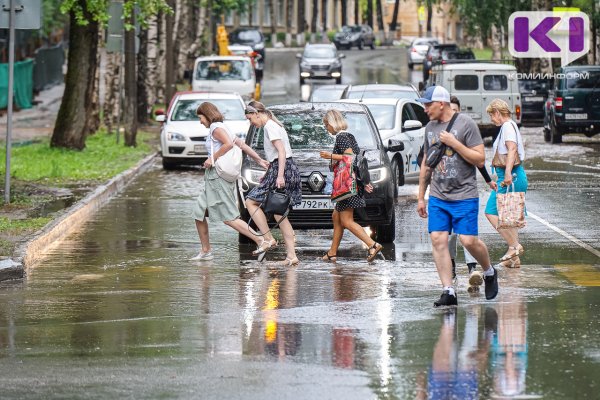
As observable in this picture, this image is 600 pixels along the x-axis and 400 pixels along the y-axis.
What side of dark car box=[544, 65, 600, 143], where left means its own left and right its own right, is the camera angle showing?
back

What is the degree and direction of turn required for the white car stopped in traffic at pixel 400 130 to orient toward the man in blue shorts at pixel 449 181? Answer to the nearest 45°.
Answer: approximately 45° to its left

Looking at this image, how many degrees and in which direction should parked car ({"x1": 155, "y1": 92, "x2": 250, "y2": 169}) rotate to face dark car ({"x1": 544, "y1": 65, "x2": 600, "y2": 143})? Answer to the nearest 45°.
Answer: approximately 135° to its left

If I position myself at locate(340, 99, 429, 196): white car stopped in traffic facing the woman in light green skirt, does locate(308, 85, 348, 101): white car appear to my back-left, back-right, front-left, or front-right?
back-right

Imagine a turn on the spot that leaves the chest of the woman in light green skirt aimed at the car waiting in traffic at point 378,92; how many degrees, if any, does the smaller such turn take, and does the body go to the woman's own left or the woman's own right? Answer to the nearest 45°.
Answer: approximately 90° to the woman's own right

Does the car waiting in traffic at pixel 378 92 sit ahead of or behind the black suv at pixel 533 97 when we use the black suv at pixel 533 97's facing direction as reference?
behind

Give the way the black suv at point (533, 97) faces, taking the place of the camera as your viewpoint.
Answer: facing away from the viewer

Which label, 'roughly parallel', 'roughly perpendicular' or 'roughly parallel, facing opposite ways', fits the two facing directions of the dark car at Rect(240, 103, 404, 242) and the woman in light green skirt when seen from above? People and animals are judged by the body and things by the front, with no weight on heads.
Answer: roughly perpendicular

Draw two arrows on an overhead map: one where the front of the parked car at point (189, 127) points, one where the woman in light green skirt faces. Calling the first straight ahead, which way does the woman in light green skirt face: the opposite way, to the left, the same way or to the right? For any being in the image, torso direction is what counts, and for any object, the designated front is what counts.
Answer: to the right

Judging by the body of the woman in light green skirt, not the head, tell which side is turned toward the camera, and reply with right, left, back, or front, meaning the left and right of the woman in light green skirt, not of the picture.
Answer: left

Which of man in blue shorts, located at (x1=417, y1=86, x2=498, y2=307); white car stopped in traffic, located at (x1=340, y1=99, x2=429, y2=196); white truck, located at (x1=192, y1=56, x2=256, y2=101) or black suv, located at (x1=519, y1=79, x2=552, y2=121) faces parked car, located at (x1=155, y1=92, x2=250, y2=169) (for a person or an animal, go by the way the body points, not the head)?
the white truck

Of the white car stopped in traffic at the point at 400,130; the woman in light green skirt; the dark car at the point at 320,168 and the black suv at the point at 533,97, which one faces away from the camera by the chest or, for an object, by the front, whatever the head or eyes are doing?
the black suv

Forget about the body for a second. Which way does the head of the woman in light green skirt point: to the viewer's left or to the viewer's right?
to the viewer's left

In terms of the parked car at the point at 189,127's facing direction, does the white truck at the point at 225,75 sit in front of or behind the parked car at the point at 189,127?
behind

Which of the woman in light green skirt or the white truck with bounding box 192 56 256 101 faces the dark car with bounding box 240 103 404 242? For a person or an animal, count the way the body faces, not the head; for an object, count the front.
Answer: the white truck
